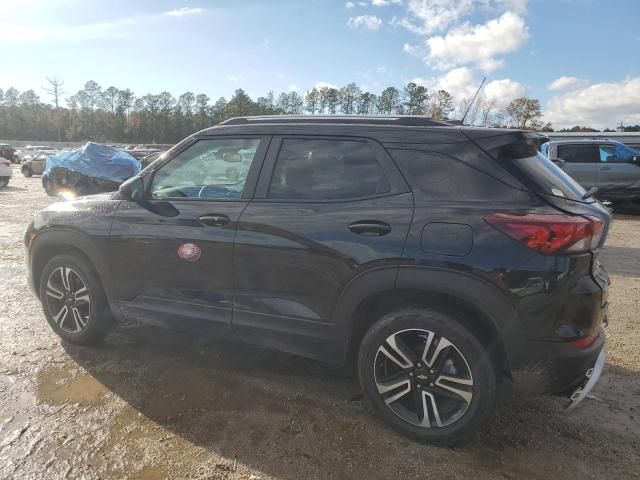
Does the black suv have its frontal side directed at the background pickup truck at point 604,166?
no

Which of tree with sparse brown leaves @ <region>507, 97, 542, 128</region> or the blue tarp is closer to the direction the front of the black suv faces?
the blue tarp

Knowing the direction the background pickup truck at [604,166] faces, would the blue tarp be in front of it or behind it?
behind

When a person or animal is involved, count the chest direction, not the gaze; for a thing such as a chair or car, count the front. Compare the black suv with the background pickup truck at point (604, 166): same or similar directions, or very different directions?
very different directions

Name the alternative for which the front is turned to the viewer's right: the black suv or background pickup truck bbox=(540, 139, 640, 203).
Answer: the background pickup truck

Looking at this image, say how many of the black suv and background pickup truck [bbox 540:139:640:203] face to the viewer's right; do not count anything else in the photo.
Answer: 1

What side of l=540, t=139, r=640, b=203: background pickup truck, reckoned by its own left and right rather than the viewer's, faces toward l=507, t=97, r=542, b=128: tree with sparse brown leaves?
left

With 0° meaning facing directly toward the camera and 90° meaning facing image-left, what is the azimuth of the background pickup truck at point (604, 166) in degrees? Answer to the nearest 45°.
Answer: approximately 270°

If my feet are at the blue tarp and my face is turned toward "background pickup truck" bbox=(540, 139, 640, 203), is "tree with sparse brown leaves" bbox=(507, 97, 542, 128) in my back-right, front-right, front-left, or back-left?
front-left

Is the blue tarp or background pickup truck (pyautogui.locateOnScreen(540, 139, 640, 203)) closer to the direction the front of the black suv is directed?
the blue tarp

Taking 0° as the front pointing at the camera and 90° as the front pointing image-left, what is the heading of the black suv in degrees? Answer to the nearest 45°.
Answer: approximately 135°

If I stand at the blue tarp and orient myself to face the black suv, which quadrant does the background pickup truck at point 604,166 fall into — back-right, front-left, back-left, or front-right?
front-left

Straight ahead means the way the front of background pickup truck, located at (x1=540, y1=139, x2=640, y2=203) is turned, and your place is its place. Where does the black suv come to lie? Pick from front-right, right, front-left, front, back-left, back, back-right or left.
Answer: right

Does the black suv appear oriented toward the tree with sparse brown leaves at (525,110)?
no
